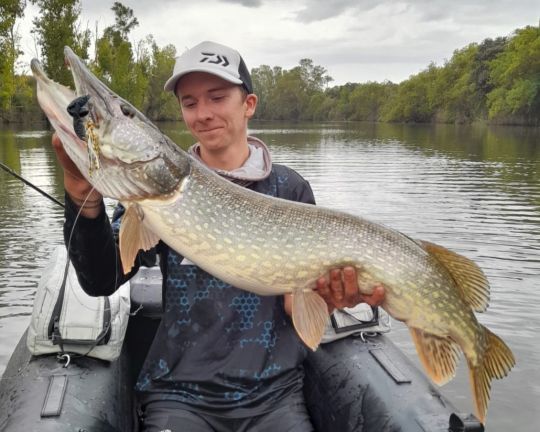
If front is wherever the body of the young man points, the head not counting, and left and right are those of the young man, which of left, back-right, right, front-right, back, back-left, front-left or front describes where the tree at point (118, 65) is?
back

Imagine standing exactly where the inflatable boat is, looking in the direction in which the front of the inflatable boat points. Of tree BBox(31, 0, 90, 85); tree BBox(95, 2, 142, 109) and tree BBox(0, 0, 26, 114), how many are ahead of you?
0

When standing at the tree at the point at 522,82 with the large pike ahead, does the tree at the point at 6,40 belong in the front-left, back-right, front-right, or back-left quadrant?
front-right

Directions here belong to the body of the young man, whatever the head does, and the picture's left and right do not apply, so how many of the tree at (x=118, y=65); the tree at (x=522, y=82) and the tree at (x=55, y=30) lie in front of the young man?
0

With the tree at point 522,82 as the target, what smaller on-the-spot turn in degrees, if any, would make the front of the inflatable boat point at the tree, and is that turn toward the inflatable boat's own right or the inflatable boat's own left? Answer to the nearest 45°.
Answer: approximately 135° to the inflatable boat's own left

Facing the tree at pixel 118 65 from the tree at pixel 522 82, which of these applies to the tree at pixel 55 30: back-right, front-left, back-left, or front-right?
front-left

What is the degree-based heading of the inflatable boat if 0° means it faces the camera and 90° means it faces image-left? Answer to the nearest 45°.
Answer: approximately 0°

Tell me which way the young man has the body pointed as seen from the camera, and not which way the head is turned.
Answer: toward the camera

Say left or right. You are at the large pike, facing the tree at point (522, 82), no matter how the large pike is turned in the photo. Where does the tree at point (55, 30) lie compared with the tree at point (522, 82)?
left

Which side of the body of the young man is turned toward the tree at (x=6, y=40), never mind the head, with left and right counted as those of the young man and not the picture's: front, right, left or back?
back

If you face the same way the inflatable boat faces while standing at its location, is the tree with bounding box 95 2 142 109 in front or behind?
behind

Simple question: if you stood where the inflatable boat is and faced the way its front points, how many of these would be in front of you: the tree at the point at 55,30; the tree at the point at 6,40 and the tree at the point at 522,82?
0
